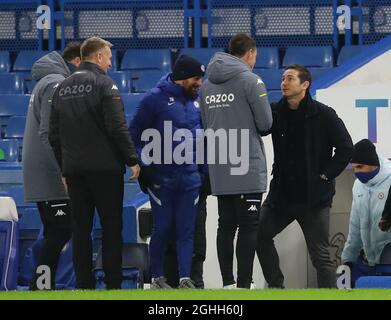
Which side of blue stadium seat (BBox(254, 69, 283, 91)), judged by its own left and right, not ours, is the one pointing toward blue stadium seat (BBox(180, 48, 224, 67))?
right

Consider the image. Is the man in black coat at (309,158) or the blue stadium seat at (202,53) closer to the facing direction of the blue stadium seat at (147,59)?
the man in black coat

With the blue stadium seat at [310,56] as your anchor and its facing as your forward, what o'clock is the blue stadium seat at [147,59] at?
the blue stadium seat at [147,59] is roughly at 3 o'clock from the blue stadium seat at [310,56].

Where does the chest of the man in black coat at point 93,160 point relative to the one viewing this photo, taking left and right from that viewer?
facing away from the viewer and to the right of the viewer

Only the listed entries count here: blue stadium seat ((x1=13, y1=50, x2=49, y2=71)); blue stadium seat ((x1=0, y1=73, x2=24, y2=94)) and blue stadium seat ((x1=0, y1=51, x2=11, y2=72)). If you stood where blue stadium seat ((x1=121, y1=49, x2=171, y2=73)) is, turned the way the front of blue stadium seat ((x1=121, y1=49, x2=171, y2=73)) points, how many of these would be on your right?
3

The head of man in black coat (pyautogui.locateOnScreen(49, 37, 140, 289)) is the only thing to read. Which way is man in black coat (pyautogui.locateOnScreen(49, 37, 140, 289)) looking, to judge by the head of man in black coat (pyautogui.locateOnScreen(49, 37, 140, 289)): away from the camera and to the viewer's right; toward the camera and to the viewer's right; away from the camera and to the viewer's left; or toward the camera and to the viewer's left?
away from the camera and to the viewer's right

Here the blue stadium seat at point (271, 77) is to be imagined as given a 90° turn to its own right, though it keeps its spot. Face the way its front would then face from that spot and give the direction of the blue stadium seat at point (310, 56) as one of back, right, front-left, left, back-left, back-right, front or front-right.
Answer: back-right
